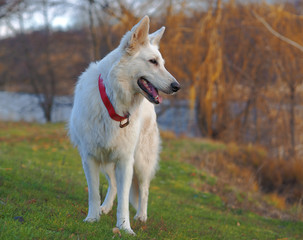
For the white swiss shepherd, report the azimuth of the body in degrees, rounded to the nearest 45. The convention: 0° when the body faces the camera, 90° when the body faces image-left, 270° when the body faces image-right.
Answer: approximately 0°
